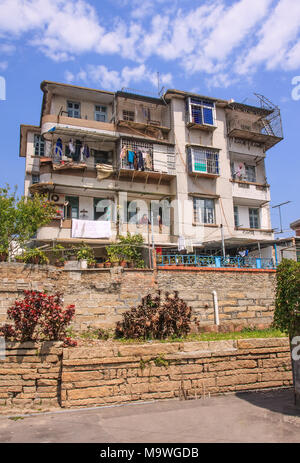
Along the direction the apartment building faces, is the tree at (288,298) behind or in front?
in front

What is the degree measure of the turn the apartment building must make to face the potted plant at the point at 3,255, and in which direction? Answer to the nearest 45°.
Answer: approximately 45° to its right

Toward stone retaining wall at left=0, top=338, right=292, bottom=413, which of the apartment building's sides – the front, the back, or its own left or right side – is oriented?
front

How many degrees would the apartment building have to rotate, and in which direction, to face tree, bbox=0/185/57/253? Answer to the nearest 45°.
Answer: approximately 45° to its right

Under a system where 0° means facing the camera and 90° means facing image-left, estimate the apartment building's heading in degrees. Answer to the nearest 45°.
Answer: approximately 0°

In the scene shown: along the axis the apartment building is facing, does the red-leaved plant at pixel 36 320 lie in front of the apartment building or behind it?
in front

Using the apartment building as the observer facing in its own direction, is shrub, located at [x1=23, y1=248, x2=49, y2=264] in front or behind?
in front

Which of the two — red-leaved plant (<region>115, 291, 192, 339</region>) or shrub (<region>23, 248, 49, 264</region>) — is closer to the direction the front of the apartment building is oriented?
the red-leaved plant
